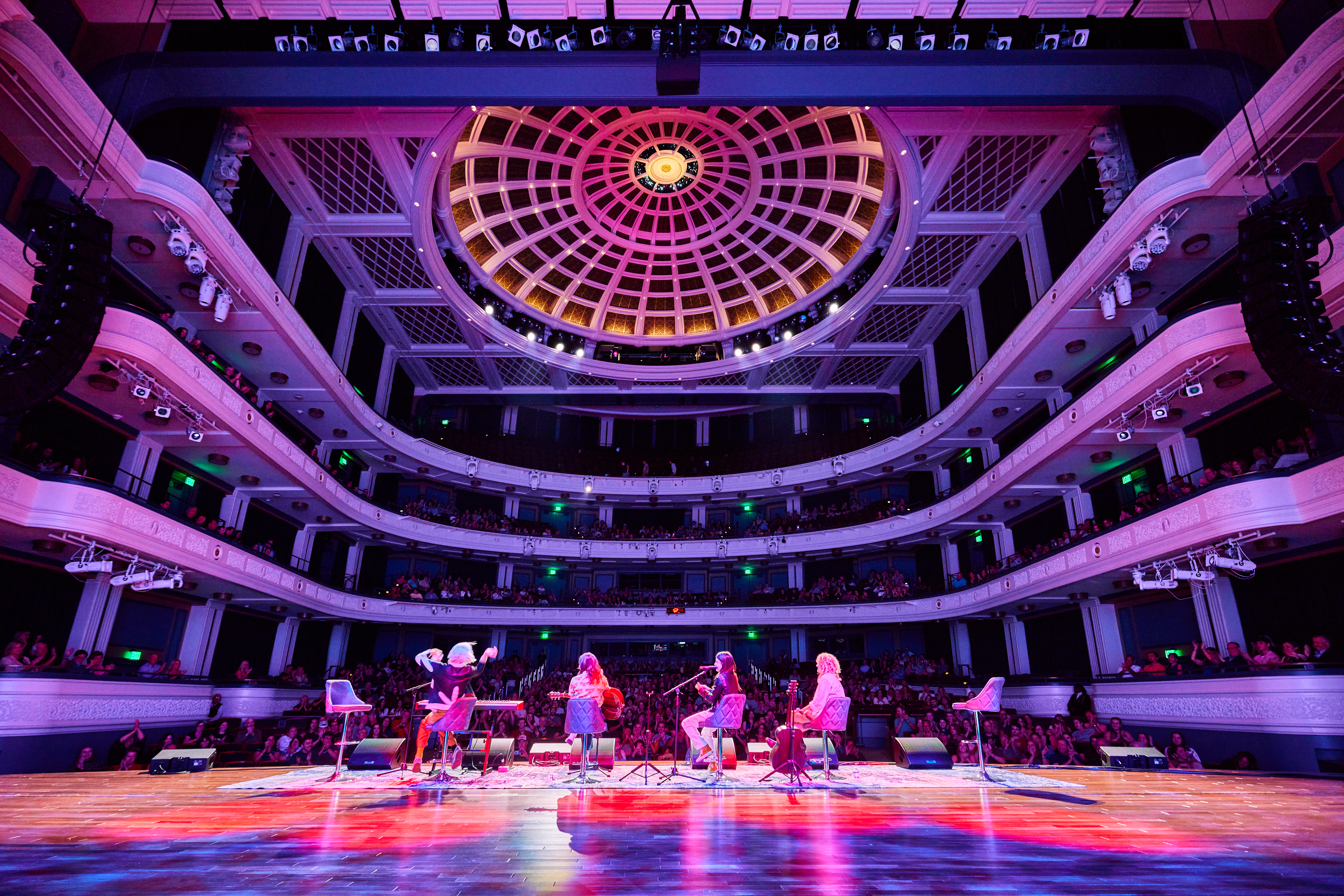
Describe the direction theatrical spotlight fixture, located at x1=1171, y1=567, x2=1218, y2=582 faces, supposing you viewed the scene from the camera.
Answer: facing to the left of the viewer

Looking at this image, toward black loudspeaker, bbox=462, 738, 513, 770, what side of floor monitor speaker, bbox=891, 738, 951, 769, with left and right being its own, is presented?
right

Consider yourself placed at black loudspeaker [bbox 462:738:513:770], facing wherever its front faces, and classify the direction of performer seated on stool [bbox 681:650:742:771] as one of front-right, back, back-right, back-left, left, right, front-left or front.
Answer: front-left

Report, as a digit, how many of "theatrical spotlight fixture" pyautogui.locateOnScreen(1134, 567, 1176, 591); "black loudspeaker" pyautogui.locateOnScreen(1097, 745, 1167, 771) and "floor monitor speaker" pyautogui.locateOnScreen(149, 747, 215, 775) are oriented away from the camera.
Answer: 2

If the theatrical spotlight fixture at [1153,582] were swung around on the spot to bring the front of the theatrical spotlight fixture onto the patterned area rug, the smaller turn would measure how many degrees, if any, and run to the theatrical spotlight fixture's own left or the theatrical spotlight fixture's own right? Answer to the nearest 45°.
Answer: approximately 45° to the theatrical spotlight fixture's own left

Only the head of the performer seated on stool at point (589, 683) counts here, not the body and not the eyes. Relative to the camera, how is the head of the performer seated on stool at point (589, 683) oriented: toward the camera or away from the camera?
away from the camera
